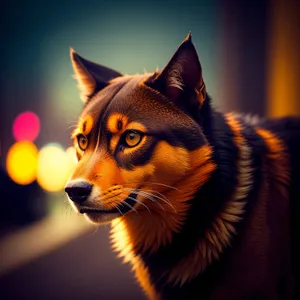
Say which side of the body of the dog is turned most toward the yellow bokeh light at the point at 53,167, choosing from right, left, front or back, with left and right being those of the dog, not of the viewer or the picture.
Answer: right

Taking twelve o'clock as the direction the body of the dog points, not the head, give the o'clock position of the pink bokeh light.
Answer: The pink bokeh light is roughly at 3 o'clock from the dog.

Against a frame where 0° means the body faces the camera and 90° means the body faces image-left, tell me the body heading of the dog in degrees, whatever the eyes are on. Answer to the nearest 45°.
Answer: approximately 45°

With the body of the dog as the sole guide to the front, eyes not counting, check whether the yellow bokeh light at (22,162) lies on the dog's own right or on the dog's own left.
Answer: on the dog's own right
